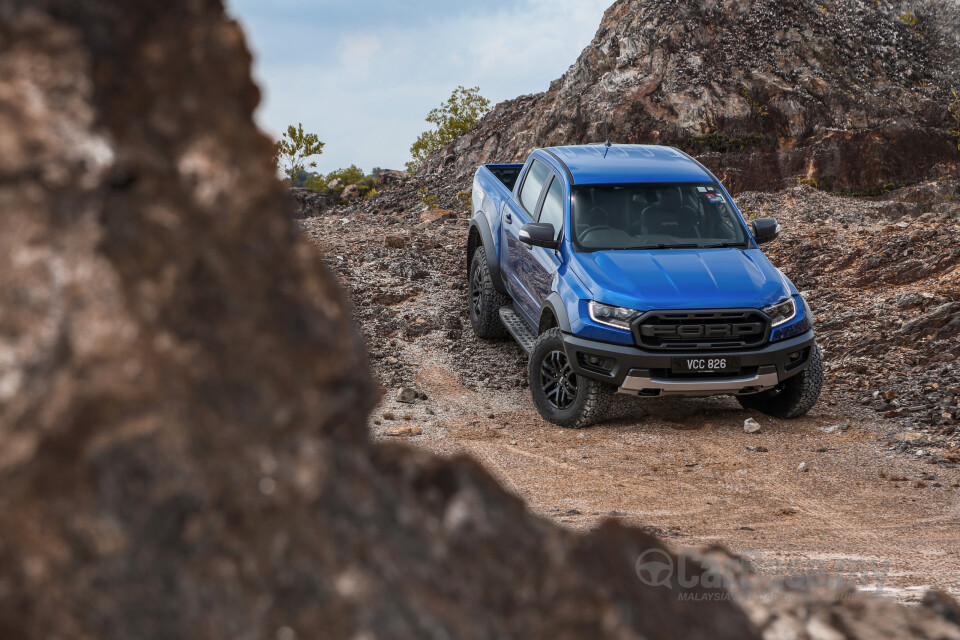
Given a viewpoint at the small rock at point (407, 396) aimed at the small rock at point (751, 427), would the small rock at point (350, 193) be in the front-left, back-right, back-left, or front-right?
back-left

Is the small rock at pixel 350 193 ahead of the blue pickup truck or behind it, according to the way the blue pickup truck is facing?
behind

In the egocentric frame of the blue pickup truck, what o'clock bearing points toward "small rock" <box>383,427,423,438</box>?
The small rock is roughly at 2 o'clock from the blue pickup truck.

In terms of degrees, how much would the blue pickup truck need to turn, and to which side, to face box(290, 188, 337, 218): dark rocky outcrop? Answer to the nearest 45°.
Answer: approximately 180°

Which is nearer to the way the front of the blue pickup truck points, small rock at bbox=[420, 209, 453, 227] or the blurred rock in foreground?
the blurred rock in foreground

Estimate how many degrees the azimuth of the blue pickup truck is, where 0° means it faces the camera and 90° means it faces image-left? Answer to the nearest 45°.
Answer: approximately 315°

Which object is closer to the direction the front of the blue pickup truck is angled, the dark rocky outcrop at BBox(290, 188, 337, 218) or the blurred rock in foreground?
the blurred rock in foreground

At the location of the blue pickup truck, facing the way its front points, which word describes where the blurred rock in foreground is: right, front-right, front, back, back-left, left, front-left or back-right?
front-right
